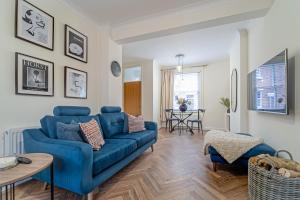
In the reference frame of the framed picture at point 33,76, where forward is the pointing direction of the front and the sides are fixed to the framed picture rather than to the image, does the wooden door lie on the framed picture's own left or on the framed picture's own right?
on the framed picture's own left

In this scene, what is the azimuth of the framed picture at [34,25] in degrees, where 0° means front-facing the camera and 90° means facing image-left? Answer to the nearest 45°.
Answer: approximately 315°

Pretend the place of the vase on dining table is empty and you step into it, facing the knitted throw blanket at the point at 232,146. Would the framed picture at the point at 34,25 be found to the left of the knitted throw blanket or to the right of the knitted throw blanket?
right

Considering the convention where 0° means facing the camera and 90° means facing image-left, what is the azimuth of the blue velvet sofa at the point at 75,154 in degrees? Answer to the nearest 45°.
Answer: approximately 315°
